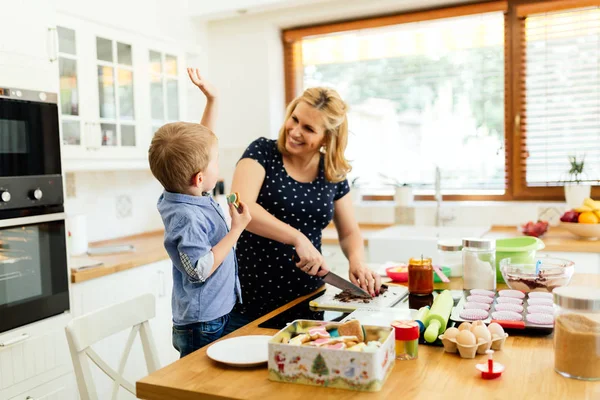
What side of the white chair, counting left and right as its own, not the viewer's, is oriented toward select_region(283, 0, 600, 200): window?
left

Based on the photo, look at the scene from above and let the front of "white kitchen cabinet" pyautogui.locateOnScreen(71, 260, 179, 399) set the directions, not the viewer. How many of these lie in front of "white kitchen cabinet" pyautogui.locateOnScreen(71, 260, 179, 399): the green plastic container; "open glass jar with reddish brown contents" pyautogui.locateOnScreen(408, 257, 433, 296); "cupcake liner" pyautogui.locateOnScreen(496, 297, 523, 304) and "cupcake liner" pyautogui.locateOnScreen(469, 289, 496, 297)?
4

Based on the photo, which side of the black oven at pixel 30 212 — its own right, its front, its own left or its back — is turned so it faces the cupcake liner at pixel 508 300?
front

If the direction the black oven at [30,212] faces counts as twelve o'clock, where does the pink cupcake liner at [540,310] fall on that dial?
The pink cupcake liner is roughly at 12 o'clock from the black oven.

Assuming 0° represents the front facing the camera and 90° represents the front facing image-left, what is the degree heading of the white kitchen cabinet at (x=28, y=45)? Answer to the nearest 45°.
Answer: approximately 315°

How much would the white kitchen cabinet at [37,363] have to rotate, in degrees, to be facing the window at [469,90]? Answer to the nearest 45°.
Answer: approximately 45° to its left

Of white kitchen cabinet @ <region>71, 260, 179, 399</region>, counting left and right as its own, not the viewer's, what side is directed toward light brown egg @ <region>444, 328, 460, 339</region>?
front

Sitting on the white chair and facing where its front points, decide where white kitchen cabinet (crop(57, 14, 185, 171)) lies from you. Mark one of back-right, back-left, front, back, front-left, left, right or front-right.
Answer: back-left

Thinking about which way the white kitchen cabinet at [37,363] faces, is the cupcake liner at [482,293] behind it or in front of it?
in front

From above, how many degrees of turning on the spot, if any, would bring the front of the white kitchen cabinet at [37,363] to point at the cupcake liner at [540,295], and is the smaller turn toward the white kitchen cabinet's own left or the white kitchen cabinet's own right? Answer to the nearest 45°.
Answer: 0° — it already faces it

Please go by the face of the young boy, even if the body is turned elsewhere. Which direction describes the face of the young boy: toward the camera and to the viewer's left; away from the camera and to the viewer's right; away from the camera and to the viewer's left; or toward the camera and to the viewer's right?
away from the camera and to the viewer's right

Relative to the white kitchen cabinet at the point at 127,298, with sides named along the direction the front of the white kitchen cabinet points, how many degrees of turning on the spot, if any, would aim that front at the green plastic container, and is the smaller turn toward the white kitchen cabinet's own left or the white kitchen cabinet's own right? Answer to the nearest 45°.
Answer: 0° — it already faces it

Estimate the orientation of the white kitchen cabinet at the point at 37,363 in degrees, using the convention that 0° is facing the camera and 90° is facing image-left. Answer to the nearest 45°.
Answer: approximately 315°

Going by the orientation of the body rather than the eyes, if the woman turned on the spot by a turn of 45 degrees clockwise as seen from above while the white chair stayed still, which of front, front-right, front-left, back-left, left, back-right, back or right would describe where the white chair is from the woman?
front-right

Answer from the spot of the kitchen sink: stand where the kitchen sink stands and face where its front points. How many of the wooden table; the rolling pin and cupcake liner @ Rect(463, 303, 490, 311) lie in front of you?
3
